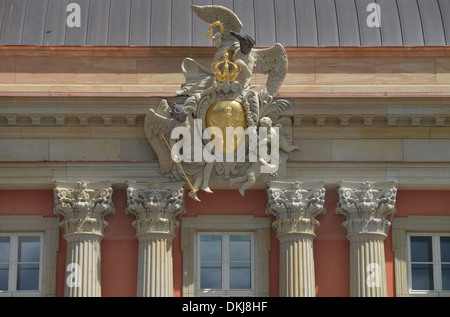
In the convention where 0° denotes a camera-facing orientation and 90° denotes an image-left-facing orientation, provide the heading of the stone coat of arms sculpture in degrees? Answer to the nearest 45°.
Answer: approximately 0°

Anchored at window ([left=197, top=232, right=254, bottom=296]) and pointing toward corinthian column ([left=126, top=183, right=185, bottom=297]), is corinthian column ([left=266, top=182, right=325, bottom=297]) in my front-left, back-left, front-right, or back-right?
back-left
